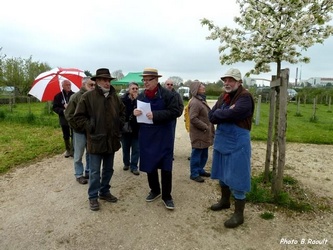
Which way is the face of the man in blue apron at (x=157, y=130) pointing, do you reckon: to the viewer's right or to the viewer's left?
to the viewer's left

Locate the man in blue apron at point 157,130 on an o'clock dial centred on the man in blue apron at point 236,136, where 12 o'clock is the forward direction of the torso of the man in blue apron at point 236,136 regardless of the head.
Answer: the man in blue apron at point 157,130 is roughly at 2 o'clock from the man in blue apron at point 236,136.

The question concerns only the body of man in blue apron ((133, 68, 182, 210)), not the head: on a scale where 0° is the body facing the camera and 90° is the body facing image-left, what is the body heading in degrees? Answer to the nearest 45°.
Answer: approximately 45°

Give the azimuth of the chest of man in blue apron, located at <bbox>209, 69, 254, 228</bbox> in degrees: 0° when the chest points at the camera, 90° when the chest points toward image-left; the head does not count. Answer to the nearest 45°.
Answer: approximately 45°

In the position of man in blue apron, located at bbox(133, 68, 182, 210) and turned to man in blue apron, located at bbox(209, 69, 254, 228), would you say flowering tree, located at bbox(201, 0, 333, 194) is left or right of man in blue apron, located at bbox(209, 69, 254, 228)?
left

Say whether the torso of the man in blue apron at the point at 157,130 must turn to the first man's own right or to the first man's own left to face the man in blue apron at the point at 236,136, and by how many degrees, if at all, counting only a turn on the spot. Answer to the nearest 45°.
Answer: approximately 90° to the first man's own left
